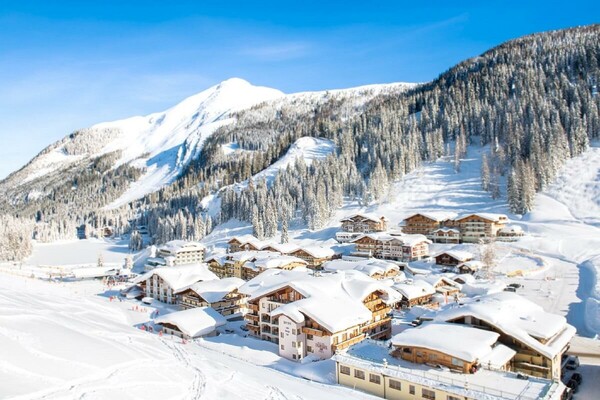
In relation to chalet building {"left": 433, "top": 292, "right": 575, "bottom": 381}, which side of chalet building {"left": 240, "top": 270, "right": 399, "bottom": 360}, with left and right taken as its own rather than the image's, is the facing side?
left

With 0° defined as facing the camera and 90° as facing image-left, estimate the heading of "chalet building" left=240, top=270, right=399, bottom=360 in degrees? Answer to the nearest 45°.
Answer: approximately 45°

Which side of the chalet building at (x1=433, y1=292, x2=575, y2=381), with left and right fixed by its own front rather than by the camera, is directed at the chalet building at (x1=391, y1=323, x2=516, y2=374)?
front

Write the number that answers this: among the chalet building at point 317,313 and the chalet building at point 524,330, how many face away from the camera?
0

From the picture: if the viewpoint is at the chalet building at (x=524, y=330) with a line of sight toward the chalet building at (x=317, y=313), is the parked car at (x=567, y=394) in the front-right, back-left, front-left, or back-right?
back-left

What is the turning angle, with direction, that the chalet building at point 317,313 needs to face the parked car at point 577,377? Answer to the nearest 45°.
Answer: approximately 90° to its left

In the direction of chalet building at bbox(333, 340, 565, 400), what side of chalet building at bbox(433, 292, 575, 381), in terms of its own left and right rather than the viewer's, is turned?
front

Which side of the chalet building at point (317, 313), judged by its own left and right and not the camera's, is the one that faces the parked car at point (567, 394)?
left
